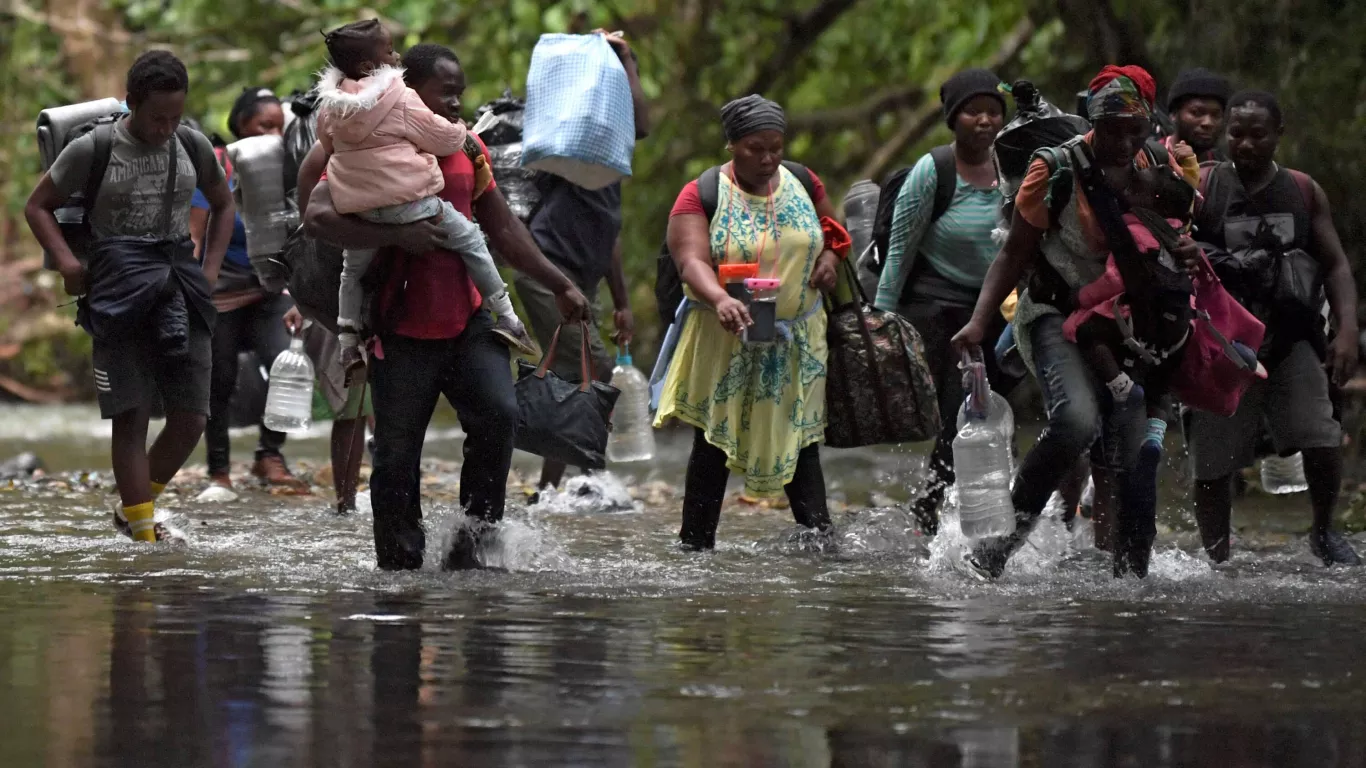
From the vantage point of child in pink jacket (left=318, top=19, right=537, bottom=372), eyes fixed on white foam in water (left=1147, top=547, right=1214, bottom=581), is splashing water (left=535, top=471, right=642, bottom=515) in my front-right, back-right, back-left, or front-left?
front-left

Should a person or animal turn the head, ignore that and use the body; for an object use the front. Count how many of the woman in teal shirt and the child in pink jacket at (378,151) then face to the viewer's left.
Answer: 0

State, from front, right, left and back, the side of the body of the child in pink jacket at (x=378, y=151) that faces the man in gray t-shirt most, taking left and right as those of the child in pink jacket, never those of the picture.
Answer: left

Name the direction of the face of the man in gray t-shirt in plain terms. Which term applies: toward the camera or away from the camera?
toward the camera

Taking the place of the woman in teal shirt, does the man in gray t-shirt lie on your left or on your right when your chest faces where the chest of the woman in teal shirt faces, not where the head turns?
on your right

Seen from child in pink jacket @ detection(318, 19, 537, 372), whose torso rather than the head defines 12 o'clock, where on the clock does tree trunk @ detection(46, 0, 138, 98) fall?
The tree trunk is roughly at 10 o'clock from the child in pink jacket.

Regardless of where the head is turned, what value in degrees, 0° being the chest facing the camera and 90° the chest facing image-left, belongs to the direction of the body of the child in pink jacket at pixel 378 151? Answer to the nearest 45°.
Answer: approximately 225°

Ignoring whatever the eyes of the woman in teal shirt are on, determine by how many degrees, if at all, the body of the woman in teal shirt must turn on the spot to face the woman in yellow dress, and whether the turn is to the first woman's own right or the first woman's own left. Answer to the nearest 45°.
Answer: approximately 90° to the first woman's own right

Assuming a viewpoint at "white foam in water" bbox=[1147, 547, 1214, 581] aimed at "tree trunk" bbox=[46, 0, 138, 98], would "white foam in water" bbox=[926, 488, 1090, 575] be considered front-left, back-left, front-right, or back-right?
front-left

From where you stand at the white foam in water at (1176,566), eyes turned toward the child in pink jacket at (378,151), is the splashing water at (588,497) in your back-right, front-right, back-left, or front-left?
front-right
